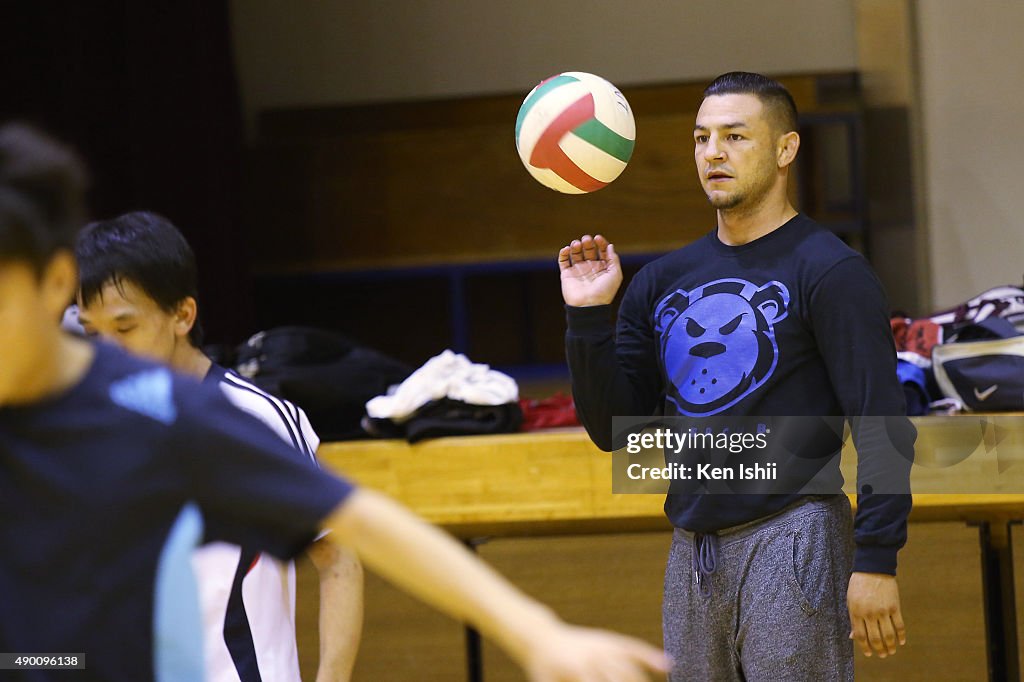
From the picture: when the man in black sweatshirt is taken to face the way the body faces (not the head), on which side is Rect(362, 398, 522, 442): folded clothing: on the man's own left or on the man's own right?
on the man's own right

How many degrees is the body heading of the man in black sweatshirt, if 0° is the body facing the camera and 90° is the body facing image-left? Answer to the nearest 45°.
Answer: approximately 45°

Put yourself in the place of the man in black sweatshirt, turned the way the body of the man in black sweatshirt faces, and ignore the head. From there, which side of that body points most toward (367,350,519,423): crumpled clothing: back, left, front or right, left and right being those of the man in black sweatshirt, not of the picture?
right

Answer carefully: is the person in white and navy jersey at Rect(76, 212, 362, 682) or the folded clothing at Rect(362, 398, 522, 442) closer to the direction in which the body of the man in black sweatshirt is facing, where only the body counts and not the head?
the person in white and navy jersey

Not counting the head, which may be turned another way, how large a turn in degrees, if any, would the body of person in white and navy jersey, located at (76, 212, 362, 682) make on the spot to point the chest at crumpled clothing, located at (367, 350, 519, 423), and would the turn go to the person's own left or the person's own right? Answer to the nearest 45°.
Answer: approximately 180°

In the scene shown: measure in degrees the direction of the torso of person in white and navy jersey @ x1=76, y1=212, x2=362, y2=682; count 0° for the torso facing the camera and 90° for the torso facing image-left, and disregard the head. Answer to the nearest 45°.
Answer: approximately 45°

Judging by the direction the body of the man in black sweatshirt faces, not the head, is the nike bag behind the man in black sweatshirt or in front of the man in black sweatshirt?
behind

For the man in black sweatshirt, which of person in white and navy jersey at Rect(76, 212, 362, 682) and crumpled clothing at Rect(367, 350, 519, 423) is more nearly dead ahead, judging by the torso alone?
the person in white and navy jersey
